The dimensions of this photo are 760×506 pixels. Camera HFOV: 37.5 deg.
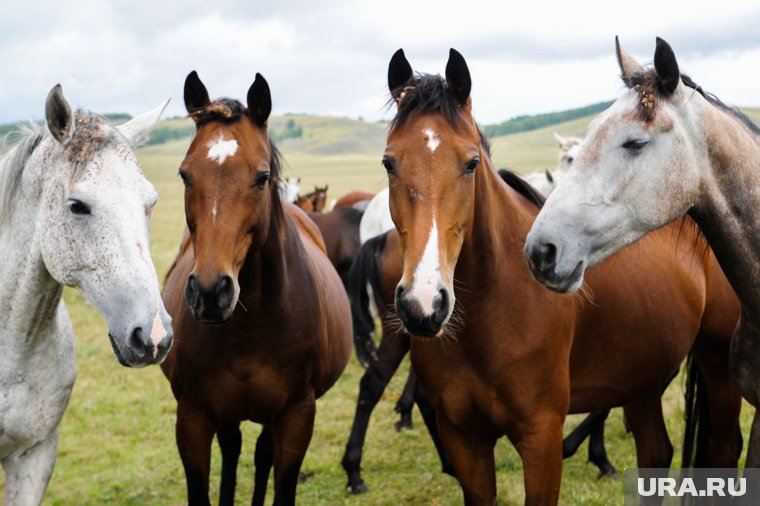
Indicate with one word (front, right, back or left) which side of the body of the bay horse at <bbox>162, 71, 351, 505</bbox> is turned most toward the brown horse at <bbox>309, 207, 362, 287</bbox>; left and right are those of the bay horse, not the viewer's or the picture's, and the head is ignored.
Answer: back

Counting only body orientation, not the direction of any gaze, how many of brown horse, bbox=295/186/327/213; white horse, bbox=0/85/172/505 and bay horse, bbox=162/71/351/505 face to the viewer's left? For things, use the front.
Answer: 1

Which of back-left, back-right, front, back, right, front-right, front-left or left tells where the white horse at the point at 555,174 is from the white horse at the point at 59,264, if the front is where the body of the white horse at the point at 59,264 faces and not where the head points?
left

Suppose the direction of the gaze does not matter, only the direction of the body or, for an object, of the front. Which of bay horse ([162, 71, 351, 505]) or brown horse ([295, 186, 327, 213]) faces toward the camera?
the bay horse

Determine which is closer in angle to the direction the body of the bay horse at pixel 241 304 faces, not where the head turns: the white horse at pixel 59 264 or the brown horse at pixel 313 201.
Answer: the white horse

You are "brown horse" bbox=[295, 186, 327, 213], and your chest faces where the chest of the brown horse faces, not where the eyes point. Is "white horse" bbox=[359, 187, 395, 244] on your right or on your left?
on your left

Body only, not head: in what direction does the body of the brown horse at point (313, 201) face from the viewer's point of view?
to the viewer's left

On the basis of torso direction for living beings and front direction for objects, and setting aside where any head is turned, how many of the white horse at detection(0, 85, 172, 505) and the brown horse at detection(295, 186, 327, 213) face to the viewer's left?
1

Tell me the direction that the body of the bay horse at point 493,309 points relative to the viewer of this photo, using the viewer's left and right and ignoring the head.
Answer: facing the viewer and to the left of the viewer

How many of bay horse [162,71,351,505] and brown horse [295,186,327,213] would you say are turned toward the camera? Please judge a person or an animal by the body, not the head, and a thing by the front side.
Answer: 1

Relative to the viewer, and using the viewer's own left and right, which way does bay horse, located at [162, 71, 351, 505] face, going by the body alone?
facing the viewer
